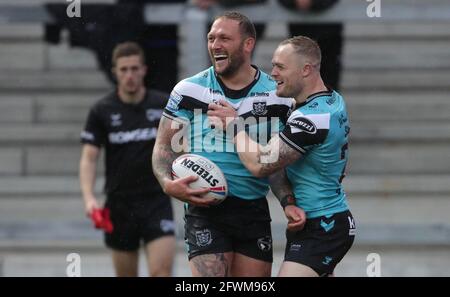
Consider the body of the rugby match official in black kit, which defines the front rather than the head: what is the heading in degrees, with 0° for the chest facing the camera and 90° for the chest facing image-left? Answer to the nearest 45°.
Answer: approximately 0°
